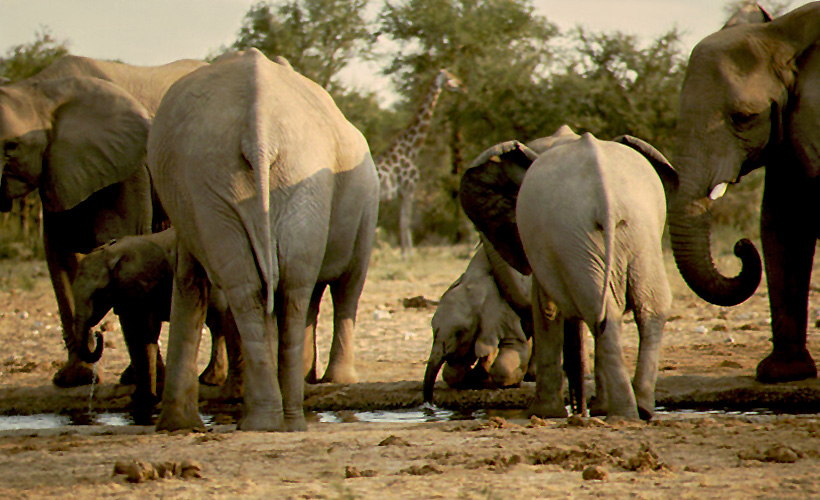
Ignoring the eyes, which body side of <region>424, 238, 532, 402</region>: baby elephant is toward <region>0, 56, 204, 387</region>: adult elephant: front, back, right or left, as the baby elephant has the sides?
right

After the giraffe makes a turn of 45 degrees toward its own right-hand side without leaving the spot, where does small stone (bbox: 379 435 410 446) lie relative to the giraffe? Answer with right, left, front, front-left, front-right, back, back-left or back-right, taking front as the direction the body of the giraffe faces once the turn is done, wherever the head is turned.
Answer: front-right

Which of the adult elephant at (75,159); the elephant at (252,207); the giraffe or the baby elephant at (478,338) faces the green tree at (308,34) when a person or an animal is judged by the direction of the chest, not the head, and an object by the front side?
the elephant

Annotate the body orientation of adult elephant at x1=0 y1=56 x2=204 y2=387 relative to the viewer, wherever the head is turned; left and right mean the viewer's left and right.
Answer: facing to the left of the viewer

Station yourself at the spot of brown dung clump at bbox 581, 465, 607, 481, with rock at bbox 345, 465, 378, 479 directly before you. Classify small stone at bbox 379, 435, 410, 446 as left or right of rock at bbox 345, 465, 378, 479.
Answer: right

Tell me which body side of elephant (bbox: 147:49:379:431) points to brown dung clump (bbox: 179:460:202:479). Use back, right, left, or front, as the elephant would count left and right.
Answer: back

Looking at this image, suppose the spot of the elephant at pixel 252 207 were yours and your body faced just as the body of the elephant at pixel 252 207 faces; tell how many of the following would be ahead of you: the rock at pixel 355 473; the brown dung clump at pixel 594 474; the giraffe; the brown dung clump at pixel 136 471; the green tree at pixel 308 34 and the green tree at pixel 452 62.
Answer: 3

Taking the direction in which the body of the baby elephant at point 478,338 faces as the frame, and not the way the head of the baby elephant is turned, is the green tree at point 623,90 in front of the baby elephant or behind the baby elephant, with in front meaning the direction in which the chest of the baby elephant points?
behind

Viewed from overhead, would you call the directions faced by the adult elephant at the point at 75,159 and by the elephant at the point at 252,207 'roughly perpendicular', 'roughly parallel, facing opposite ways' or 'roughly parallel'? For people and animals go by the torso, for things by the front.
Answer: roughly perpendicular

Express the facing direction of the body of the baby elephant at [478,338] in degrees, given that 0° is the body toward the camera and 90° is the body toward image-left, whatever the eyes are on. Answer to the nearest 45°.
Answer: approximately 45°

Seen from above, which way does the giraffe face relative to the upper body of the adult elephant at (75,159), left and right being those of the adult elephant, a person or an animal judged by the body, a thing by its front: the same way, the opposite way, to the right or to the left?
the opposite way

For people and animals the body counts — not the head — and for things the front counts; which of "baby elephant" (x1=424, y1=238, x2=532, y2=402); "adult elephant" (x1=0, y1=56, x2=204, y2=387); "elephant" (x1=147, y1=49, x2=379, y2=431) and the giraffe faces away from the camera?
the elephant

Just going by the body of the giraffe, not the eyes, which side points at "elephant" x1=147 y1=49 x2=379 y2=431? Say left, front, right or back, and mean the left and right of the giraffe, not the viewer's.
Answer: right

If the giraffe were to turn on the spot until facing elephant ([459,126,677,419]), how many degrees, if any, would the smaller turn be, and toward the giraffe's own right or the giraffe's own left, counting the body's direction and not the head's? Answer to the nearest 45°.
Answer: approximately 90° to the giraffe's own right

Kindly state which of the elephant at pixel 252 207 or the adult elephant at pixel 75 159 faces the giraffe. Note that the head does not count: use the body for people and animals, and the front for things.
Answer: the elephant

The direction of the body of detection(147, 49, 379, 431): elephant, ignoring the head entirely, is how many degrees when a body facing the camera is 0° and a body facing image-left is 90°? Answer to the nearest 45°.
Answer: approximately 180°

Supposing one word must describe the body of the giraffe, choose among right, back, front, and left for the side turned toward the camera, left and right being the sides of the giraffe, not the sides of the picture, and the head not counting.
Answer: right

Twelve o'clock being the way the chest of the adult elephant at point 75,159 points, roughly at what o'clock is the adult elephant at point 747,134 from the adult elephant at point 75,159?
the adult elephant at point 747,134 is roughly at 7 o'clock from the adult elephant at point 75,159.
